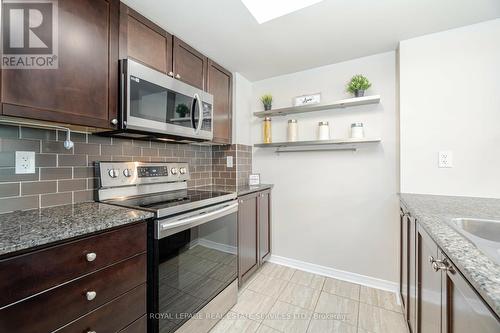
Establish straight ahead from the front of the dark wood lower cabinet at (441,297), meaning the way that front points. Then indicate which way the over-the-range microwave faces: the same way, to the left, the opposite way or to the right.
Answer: the opposite way

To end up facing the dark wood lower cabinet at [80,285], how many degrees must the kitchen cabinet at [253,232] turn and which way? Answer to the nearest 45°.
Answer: approximately 90° to its right

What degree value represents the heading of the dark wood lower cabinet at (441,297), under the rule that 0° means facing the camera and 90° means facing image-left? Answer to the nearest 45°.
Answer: approximately 90°

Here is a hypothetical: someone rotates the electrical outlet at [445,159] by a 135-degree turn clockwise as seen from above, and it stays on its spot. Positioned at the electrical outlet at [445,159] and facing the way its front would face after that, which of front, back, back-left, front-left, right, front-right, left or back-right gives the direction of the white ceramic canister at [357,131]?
front-left

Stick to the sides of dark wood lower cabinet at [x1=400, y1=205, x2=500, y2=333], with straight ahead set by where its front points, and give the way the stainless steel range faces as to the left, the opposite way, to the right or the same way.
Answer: the opposite way

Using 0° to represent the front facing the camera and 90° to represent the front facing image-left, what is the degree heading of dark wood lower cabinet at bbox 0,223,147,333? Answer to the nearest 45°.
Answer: approximately 315°

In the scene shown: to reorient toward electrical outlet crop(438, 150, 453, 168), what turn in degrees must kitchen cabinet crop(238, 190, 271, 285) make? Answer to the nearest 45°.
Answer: approximately 45° to its left

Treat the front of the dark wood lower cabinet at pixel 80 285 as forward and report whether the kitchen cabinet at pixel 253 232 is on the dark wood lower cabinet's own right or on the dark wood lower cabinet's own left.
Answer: on the dark wood lower cabinet's own left

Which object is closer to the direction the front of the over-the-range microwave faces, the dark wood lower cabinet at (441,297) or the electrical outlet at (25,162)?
the dark wood lower cabinet
